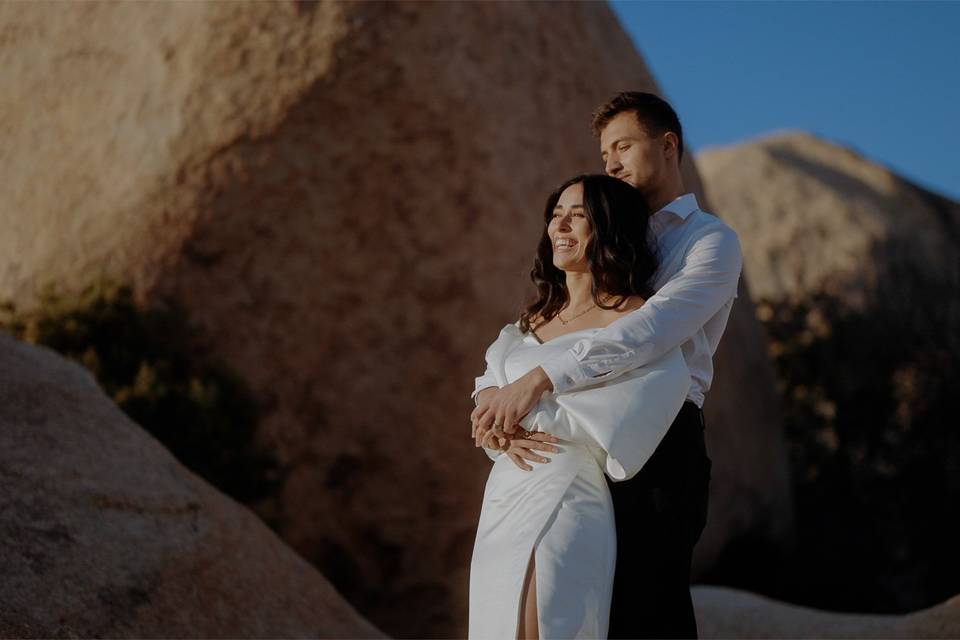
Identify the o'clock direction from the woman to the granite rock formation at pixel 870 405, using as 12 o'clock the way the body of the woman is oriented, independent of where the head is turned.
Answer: The granite rock formation is roughly at 5 o'clock from the woman.

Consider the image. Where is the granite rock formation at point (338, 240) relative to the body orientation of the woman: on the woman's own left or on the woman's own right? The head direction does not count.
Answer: on the woman's own right

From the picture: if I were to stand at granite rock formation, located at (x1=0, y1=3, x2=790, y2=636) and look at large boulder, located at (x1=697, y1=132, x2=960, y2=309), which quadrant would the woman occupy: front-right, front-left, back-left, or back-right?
back-right

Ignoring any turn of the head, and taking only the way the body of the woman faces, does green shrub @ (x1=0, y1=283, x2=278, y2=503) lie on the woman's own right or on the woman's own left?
on the woman's own right

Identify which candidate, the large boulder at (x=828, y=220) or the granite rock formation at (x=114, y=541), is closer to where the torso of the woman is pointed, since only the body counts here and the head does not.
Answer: the granite rock formation

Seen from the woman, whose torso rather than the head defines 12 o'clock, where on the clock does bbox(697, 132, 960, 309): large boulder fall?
The large boulder is roughly at 5 o'clock from the woman.

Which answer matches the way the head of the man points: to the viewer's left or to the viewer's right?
to the viewer's left

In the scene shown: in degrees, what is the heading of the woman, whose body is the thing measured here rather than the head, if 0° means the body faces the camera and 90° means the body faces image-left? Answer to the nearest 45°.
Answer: approximately 45°

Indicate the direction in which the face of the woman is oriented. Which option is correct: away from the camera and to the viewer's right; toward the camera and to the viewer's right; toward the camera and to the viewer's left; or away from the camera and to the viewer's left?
toward the camera and to the viewer's left

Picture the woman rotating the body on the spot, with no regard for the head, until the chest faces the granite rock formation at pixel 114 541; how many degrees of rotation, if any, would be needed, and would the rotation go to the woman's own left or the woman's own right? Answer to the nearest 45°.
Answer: approximately 90° to the woman's own right

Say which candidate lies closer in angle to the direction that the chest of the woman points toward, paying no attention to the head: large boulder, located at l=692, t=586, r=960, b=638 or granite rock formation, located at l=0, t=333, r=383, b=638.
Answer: the granite rock formation
